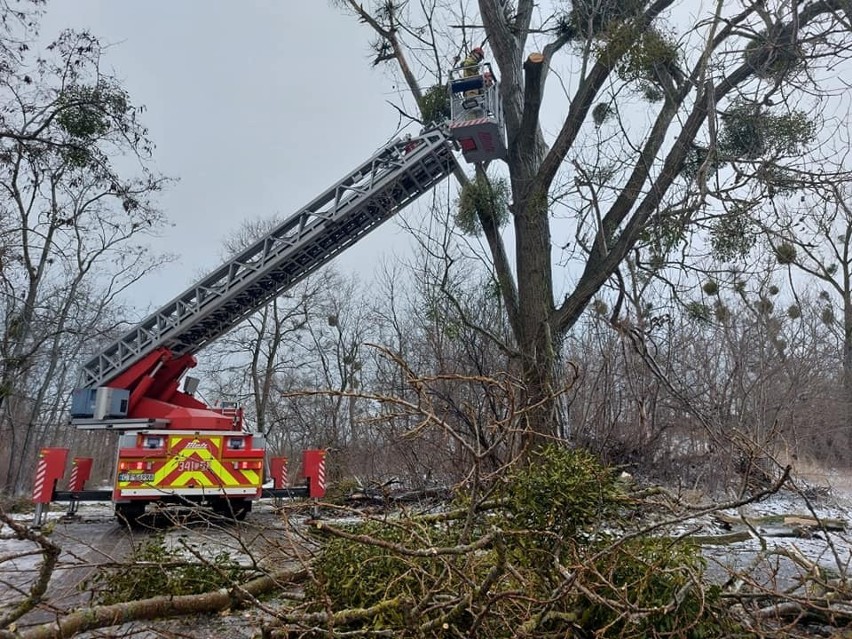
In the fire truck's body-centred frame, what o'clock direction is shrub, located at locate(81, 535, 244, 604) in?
The shrub is roughly at 6 o'clock from the fire truck.

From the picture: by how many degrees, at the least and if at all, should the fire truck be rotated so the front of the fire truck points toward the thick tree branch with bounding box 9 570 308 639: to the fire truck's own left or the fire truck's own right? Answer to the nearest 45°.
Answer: approximately 180°

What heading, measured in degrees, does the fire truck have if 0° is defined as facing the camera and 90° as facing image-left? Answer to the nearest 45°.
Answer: approximately 180°
